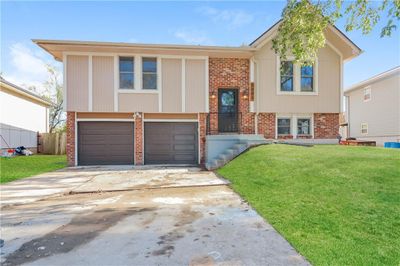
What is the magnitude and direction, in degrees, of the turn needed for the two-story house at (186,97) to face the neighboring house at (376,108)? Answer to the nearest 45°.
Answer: approximately 135° to its left

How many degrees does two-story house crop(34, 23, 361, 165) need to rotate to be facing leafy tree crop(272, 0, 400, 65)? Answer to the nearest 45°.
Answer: approximately 45° to its left

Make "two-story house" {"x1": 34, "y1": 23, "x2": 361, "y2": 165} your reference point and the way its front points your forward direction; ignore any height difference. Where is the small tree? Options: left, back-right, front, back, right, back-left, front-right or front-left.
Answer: back-right

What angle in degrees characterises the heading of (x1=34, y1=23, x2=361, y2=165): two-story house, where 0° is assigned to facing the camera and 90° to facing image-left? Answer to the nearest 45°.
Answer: approximately 0°

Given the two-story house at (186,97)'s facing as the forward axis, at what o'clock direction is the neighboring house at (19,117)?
The neighboring house is roughly at 4 o'clock from the two-story house.
